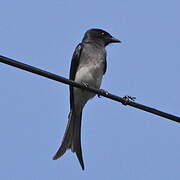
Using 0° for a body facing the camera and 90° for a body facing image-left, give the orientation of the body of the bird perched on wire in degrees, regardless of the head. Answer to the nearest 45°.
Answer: approximately 315°
